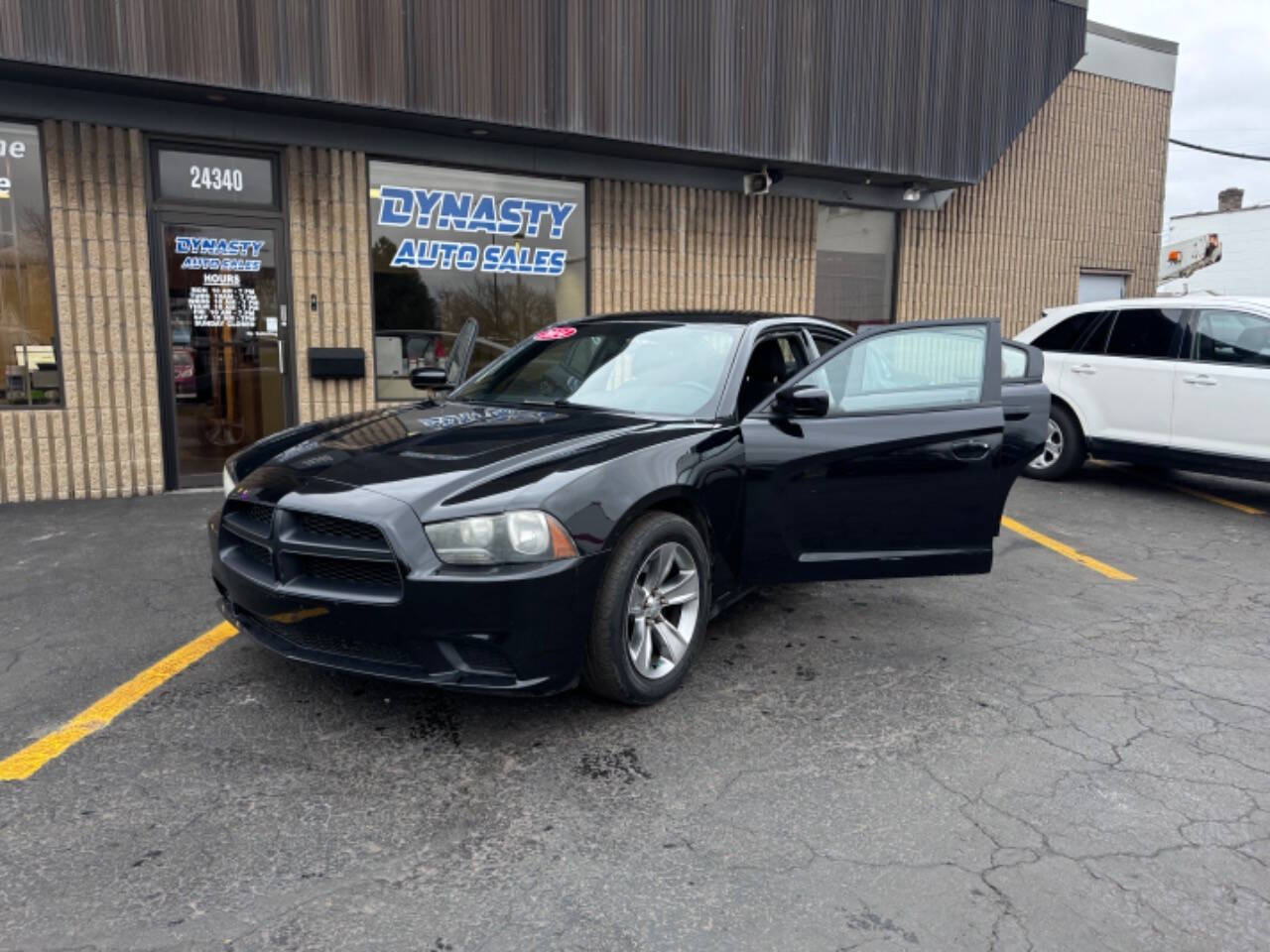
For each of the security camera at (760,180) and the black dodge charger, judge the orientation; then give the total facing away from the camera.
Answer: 0

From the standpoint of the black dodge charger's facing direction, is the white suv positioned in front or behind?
behind

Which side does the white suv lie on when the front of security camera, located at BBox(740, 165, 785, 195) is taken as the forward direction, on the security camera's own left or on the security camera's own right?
on the security camera's own left

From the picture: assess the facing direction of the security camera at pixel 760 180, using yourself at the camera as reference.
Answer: facing the viewer and to the left of the viewer

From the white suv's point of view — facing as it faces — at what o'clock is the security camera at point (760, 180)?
The security camera is roughly at 5 o'clock from the white suv.

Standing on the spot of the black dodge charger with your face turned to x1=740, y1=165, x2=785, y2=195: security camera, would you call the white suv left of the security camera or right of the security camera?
right

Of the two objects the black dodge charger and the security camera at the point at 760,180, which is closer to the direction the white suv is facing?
the black dodge charger

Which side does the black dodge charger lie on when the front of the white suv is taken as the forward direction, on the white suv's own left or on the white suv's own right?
on the white suv's own right

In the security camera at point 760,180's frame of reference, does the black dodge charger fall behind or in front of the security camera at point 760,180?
in front

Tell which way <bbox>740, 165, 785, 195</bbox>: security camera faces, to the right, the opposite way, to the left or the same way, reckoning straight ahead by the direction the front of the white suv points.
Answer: to the right

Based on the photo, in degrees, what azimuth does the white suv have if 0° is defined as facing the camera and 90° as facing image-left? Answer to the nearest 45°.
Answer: approximately 315°

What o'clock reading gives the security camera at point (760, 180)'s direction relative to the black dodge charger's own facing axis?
The security camera is roughly at 5 o'clock from the black dodge charger.

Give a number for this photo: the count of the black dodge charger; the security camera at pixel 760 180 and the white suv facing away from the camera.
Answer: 0
